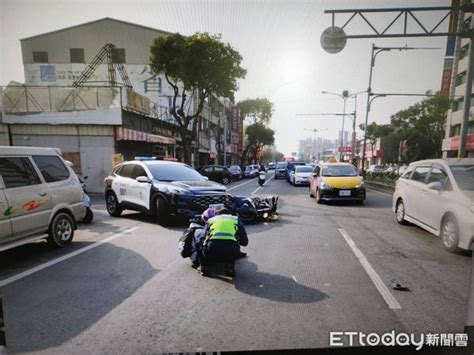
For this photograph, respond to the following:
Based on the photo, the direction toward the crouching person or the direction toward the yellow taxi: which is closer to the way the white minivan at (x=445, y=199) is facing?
the crouching person

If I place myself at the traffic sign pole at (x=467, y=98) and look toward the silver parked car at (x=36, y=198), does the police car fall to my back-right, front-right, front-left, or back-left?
front-right

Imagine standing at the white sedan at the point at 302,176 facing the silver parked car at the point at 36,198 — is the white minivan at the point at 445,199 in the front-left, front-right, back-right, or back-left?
front-left

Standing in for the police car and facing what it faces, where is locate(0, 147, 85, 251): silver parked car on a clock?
The silver parked car is roughly at 3 o'clock from the police car.

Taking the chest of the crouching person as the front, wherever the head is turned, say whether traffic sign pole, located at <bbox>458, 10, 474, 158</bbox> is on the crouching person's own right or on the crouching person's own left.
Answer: on the crouching person's own right

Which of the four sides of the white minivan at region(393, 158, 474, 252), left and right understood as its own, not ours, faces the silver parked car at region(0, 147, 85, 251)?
right

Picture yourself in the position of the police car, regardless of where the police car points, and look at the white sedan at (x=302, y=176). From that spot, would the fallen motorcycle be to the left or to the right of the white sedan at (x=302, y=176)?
right

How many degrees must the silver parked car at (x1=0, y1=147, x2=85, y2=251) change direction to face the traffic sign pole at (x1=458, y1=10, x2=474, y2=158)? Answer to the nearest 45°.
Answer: approximately 90° to its left

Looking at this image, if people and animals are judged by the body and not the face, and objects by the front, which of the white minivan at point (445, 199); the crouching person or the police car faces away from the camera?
the crouching person

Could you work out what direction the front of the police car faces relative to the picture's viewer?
facing the viewer and to the right of the viewer

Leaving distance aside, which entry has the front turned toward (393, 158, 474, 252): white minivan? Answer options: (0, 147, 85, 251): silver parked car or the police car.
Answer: the police car

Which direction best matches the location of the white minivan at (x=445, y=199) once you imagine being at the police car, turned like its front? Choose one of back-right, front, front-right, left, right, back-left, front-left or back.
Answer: front

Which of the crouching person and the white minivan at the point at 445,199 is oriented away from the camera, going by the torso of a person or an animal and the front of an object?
the crouching person

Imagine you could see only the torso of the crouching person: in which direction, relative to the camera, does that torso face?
away from the camera

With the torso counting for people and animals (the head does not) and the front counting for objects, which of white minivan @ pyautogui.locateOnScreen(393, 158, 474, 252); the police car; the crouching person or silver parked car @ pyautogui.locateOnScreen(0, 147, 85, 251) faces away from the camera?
the crouching person

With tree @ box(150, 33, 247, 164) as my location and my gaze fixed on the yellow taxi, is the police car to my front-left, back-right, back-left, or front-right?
front-right

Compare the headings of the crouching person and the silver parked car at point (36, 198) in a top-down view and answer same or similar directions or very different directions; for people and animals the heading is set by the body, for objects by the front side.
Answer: very different directions

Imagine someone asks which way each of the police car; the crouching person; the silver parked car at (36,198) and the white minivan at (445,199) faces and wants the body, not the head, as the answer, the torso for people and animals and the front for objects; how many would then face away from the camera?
1

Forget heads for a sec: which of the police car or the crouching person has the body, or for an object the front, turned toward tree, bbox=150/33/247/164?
the crouching person

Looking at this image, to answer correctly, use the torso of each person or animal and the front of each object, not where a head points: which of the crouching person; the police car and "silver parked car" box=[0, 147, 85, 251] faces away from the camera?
the crouching person
